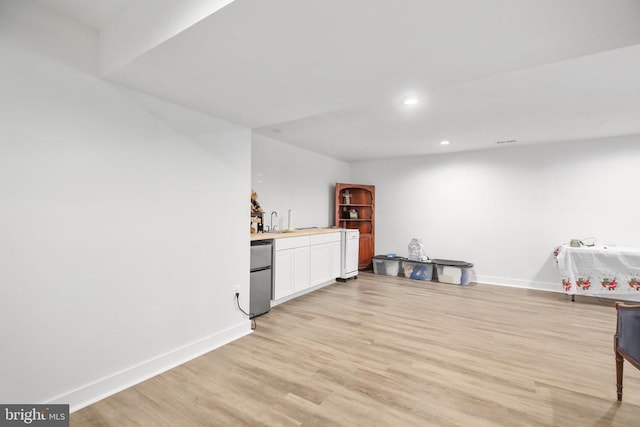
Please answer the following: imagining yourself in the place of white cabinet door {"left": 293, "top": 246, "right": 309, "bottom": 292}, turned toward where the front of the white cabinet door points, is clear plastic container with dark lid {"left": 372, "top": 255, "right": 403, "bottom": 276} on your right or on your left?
on your left

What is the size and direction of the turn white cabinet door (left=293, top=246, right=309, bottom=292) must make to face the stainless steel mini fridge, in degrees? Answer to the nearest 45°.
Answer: approximately 90° to its right

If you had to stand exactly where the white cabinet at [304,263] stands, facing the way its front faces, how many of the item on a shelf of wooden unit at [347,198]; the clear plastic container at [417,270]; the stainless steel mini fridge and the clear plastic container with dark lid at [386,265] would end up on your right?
1

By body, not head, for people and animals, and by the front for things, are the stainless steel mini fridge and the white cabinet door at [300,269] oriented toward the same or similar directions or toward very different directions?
same or similar directions

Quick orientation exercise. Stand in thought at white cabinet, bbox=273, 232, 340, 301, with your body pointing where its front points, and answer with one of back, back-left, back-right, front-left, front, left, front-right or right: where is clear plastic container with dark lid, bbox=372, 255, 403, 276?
left

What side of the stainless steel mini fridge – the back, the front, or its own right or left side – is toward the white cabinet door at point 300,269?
left

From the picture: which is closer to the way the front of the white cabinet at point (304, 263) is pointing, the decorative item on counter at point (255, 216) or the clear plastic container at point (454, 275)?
the clear plastic container

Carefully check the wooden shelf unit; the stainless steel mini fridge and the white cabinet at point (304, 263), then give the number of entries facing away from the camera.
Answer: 0

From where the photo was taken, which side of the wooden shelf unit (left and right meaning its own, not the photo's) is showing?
front

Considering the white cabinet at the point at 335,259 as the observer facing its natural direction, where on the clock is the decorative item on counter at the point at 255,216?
The decorative item on counter is roughly at 3 o'clock from the white cabinet.

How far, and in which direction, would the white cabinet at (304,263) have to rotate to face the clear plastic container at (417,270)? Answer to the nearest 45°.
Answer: approximately 90° to its left

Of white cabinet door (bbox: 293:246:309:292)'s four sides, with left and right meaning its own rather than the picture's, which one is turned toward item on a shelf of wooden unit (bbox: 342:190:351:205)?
left

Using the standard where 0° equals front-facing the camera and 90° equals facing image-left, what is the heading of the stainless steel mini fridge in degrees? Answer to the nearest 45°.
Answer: approximately 315°

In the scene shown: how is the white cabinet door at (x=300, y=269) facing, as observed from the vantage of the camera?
facing the viewer and to the right of the viewer
